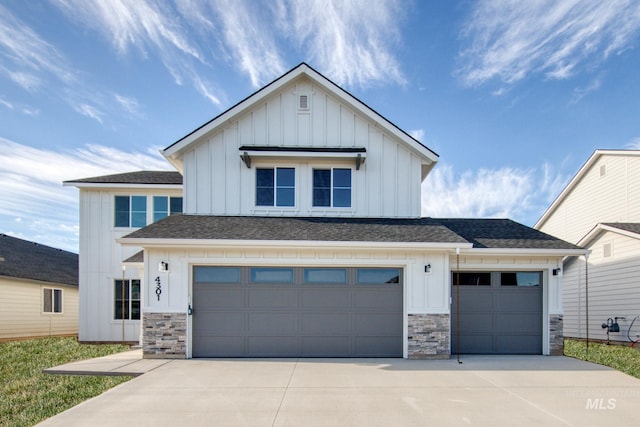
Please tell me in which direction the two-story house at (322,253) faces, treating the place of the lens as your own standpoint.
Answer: facing the viewer

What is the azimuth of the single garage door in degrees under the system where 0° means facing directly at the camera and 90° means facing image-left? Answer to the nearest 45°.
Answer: approximately 0°

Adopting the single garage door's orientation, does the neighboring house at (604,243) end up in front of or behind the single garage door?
behind

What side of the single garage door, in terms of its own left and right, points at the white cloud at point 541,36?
back

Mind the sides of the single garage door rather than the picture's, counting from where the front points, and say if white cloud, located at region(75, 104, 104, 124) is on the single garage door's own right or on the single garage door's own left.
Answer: on the single garage door's own right
